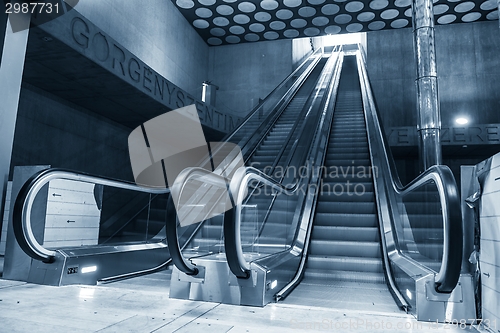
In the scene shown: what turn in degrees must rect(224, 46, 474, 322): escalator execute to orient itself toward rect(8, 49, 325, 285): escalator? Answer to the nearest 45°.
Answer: approximately 90° to its right

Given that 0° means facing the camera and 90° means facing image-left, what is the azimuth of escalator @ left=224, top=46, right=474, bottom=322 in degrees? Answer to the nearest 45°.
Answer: approximately 0°

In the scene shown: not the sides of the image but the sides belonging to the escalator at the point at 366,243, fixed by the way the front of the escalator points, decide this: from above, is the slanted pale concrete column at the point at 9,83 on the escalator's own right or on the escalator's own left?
on the escalator's own right
